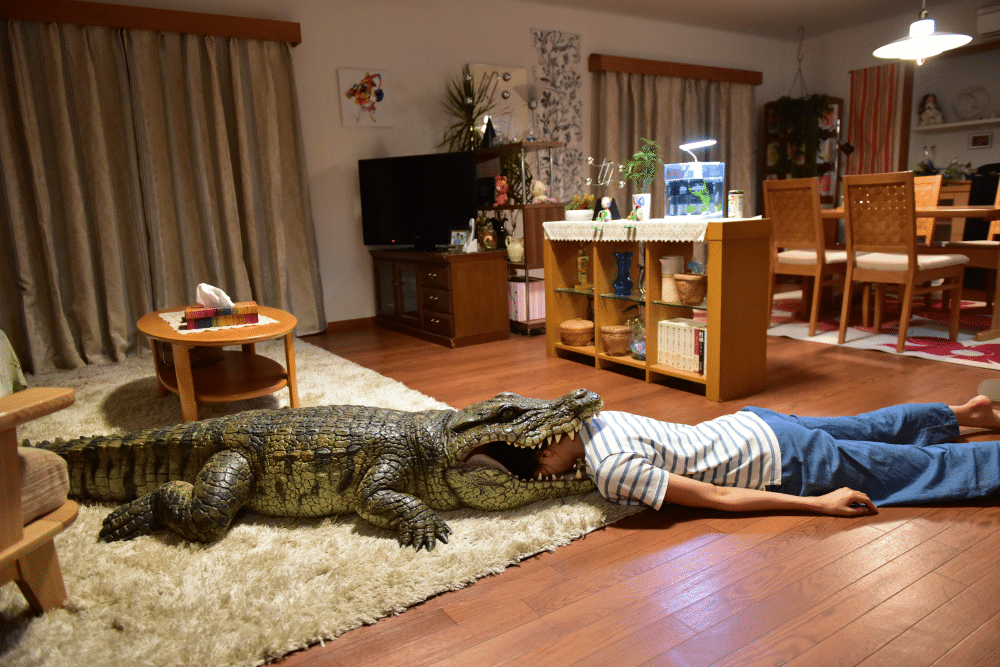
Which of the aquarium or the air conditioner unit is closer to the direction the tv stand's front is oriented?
the aquarium

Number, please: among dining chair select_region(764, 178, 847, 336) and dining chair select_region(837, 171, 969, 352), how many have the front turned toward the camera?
0

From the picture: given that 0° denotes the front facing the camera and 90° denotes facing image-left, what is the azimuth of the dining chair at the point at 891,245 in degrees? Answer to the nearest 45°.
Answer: approximately 225°

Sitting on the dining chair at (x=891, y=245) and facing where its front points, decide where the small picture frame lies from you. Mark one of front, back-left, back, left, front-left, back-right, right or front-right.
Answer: front-left

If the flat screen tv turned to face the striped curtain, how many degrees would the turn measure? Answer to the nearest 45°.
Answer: approximately 135° to its left

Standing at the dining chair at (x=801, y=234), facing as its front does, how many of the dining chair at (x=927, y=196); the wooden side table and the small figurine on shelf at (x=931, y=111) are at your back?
1

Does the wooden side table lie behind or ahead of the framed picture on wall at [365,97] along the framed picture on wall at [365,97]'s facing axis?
ahead

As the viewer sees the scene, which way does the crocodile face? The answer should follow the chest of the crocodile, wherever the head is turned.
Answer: to the viewer's right

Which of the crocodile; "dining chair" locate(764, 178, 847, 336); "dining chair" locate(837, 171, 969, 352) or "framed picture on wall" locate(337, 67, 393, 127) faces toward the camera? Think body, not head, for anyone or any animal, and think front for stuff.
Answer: the framed picture on wall
